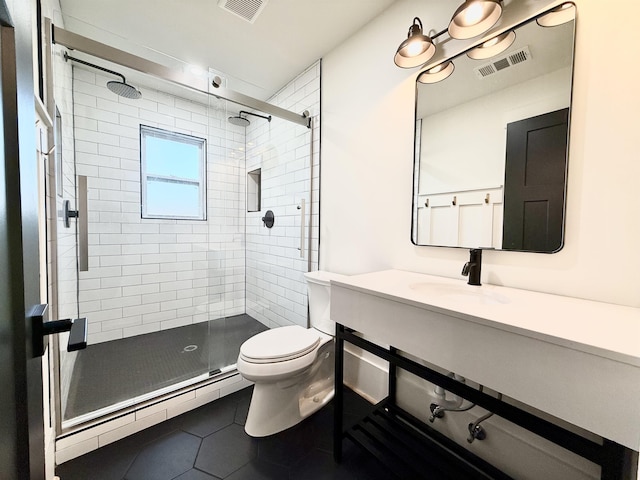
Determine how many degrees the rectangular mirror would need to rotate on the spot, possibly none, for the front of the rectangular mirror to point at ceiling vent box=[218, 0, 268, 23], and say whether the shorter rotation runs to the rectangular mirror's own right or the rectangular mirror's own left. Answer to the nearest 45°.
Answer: approximately 45° to the rectangular mirror's own right

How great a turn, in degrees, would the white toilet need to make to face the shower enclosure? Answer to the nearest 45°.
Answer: approximately 90° to its right

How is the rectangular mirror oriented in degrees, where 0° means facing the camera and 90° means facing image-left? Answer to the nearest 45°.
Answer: approximately 45°

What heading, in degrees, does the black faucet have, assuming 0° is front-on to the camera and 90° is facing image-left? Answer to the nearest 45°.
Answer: approximately 45°

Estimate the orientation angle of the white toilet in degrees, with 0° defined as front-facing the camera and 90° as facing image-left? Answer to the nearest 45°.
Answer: approximately 45°

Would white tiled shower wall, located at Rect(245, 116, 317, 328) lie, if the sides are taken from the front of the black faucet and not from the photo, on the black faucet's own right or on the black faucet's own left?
on the black faucet's own right

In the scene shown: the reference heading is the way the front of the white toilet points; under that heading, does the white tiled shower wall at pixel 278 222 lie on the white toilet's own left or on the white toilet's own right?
on the white toilet's own right

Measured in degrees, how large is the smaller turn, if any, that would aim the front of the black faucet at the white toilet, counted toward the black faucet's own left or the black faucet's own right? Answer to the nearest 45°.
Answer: approximately 45° to the black faucet's own right
